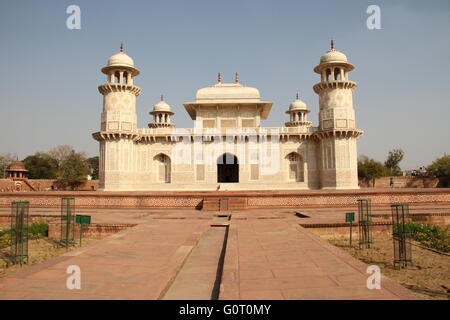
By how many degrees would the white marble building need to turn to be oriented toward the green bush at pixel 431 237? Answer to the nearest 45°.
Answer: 0° — it already faces it

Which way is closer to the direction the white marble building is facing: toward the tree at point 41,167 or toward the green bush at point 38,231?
the green bush

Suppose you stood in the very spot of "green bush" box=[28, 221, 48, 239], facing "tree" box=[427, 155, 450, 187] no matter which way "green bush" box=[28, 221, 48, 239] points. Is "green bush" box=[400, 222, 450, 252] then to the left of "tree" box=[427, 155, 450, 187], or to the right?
right

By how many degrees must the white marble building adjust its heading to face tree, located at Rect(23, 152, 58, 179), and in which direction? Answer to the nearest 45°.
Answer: approximately 135° to its right

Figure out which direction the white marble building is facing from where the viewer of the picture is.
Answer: facing the viewer

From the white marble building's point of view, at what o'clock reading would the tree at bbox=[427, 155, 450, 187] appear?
The tree is roughly at 8 o'clock from the white marble building.

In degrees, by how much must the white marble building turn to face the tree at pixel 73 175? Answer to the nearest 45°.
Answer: approximately 135° to its right

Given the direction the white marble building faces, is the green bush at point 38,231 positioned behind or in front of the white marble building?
in front
